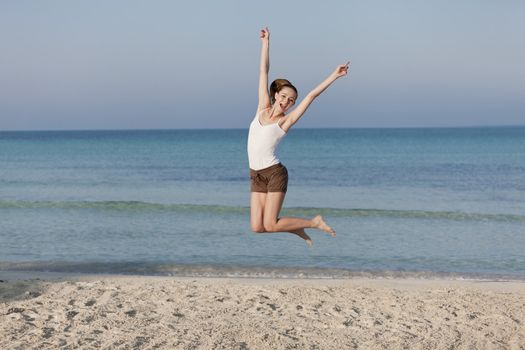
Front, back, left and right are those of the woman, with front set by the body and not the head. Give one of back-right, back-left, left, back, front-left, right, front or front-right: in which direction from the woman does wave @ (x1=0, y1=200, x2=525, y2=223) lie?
back-right

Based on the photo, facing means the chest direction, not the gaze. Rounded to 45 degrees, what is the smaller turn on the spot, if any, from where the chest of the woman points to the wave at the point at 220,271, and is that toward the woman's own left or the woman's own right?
approximately 135° to the woman's own right

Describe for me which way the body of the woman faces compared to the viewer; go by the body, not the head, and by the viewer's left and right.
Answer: facing the viewer and to the left of the viewer
